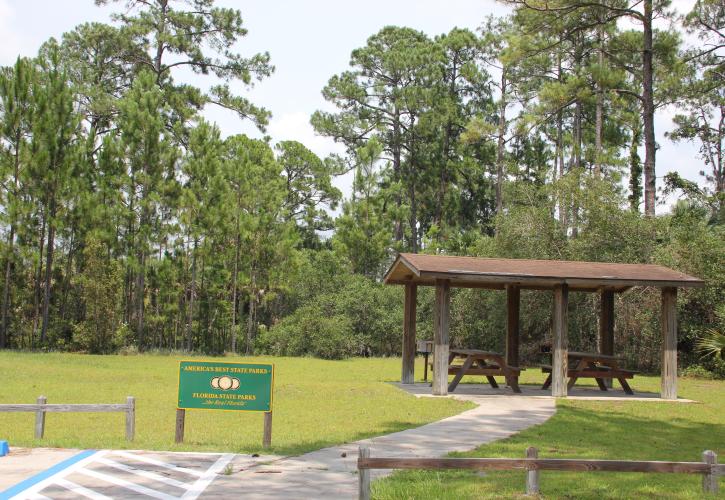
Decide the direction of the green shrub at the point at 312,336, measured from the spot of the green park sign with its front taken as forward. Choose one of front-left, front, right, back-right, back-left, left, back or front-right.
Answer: back

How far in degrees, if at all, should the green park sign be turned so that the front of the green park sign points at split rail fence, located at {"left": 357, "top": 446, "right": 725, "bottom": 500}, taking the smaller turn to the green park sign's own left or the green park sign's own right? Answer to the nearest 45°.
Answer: approximately 45° to the green park sign's own left

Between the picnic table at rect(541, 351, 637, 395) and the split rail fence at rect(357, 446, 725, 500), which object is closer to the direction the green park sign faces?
the split rail fence

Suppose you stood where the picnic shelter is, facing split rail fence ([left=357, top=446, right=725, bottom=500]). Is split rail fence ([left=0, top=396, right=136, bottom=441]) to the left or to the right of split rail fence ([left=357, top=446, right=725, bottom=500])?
right

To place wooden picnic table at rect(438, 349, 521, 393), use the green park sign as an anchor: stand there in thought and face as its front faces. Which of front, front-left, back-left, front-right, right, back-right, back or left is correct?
back-left

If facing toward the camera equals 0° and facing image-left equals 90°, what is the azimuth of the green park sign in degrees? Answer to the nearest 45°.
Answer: approximately 0°

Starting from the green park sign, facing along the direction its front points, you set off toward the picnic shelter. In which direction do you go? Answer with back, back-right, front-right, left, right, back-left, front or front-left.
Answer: back-left

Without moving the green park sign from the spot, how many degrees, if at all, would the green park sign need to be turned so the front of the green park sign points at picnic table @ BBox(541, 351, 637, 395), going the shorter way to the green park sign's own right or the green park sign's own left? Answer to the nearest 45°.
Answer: approximately 135° to the green park sign's own left

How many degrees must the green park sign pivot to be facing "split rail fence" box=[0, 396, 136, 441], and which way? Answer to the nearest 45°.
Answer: approximately 90° to its right

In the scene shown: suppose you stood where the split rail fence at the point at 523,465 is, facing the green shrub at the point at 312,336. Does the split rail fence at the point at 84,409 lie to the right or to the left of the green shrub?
left
